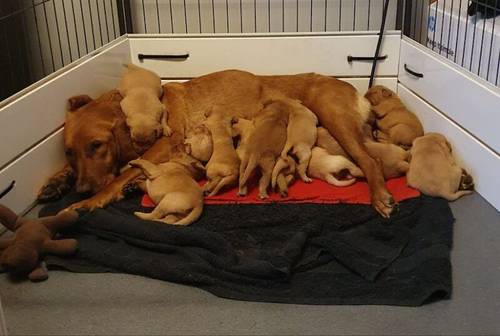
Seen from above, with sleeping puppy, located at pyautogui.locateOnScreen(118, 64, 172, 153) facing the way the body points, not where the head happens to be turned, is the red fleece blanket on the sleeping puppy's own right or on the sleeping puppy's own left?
on the sleeping puppy's own left

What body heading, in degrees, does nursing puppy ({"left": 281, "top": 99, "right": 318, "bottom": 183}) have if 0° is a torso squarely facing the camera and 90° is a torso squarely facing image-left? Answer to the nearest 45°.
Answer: approximately 180°

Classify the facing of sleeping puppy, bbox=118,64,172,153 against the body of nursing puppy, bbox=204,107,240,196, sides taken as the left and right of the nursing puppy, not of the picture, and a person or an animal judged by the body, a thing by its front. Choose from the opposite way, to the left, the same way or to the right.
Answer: the opposite way

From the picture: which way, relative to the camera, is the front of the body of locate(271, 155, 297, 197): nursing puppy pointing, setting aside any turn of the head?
away from the camera

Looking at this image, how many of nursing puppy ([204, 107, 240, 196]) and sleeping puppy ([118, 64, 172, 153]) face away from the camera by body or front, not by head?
1

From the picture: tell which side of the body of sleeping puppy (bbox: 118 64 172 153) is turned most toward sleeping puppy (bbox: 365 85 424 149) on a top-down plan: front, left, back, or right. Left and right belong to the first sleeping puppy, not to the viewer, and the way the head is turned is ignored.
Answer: left

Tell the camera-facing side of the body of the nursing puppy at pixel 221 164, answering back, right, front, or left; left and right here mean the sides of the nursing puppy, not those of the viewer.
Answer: back

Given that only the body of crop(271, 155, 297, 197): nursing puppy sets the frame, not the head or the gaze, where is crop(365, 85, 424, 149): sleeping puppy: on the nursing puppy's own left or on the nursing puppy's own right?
on the nursing puppy's own right

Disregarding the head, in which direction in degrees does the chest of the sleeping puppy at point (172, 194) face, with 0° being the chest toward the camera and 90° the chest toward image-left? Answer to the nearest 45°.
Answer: approximately 180°
